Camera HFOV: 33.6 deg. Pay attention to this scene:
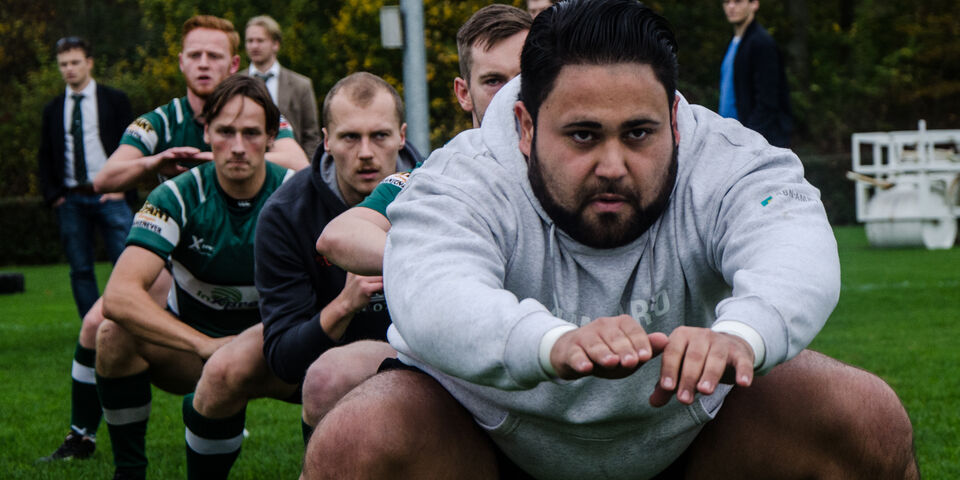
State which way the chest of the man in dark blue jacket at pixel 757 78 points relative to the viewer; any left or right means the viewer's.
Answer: facing the viewer and to the left of the viewer

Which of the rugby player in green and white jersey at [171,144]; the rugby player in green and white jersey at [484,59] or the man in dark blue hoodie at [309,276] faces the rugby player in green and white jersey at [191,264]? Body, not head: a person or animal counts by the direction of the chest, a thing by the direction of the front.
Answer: the rugby player in green and white jersey at [171,144]

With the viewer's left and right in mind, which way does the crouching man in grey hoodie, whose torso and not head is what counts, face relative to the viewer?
facing the viewer

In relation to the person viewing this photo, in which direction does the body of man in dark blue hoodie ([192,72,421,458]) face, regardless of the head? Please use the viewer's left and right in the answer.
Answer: facing the viewer and to the right of the viewer

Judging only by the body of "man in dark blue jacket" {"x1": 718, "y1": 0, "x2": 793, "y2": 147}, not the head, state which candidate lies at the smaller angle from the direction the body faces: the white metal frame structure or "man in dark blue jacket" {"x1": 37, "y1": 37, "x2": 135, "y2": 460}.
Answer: the man in dark blue jacket

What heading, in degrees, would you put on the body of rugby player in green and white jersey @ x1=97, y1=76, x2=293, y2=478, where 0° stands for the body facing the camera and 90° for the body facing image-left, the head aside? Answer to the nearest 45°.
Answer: approximately 0°
